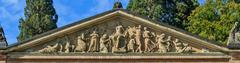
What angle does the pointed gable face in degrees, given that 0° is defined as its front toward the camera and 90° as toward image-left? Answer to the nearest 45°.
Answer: approximately 0°

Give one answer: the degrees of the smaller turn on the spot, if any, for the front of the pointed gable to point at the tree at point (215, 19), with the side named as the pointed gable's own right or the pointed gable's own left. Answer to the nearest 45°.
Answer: approximately 135° to the pointed gable's own left

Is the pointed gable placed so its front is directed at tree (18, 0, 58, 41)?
no

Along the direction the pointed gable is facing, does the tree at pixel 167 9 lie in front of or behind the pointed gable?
behind

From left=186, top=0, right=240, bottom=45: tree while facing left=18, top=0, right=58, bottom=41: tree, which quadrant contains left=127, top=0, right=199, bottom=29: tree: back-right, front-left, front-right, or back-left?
front-right
